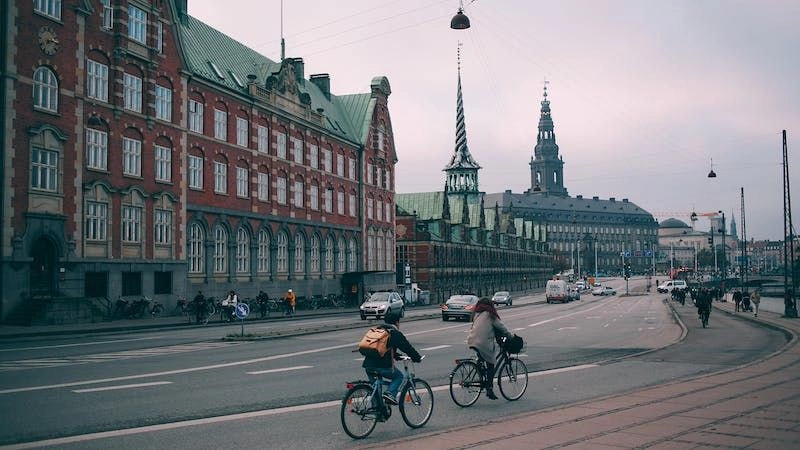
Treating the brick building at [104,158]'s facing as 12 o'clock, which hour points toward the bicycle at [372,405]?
The bicycle is roughly at 1 o'clock from the brick building.

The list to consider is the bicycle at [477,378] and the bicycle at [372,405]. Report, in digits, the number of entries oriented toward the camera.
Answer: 0

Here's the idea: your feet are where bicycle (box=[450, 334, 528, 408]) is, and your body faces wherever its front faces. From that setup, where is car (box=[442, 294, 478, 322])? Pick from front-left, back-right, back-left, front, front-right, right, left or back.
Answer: front-left

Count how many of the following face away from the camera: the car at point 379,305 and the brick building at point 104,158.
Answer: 0

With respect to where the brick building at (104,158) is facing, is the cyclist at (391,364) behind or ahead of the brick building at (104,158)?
ahead

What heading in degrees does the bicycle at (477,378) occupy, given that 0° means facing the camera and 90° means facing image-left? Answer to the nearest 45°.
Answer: approximately 225°

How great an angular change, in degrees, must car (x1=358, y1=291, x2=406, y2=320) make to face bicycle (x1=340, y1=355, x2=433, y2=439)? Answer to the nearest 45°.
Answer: approximately 45° to its left

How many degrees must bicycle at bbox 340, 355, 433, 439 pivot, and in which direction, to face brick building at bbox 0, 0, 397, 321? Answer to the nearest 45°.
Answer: approximately 90° to its left

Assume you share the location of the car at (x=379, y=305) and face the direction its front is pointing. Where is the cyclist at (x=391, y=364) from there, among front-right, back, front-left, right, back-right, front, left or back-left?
front-left

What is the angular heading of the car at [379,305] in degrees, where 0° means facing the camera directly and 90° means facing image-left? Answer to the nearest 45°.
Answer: approximately 45°

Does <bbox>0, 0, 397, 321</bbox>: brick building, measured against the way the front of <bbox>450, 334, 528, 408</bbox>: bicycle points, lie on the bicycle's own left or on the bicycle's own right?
on the bicycle's own left

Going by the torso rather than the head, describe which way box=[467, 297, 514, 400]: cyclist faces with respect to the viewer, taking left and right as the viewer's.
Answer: facing away from the viewer and to the right of the viewer
